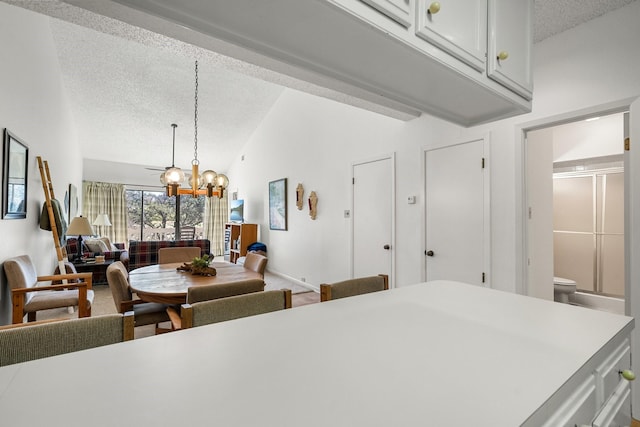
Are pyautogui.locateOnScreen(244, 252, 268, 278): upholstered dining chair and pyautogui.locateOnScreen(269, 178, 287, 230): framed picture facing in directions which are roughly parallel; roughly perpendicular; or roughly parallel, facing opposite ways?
roughly parallel

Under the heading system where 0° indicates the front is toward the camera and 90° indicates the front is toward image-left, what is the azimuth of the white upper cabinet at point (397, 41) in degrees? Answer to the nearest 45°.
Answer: approximately 315°

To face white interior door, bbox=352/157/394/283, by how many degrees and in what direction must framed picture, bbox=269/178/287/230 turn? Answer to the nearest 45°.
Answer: approximately 90° to its left

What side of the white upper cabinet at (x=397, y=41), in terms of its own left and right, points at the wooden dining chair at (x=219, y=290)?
back

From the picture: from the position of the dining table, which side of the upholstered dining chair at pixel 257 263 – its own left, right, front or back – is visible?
front

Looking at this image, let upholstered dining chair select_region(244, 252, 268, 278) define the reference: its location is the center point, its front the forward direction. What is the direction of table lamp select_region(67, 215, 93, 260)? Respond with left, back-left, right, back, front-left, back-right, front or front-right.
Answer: right

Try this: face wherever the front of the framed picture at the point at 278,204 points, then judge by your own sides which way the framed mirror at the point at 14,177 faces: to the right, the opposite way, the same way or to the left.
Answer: the opposite way

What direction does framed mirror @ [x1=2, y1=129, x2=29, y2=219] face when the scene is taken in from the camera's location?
facing to the right of the viewer

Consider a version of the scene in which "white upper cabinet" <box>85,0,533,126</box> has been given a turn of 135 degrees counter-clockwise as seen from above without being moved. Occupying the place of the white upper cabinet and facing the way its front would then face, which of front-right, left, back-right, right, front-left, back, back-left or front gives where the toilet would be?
front-right

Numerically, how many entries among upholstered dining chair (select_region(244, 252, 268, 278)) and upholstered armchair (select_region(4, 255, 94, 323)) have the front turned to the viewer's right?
1

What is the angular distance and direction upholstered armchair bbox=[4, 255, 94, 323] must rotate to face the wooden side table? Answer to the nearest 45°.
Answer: approximately 90° to its left

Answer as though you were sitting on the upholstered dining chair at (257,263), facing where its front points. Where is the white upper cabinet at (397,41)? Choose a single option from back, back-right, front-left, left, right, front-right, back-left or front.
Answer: front-left

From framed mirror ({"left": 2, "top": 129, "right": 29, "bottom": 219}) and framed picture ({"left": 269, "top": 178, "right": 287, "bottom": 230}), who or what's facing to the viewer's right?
framed mirror ({"left": 2, "top": 129, "right": 29, "bottom": 219})

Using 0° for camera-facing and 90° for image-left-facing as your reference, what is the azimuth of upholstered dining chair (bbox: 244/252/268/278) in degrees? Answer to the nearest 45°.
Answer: approximately 45°

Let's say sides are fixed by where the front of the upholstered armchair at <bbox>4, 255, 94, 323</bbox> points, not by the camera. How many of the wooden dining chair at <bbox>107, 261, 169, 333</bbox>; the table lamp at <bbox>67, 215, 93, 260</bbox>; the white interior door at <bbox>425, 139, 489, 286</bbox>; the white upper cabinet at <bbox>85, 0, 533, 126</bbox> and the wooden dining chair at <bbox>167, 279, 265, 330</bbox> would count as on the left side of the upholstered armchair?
1

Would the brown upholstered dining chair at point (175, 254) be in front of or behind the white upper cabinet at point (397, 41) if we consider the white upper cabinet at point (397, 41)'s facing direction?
behind

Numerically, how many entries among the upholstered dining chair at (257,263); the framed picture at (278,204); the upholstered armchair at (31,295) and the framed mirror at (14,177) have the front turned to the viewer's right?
2

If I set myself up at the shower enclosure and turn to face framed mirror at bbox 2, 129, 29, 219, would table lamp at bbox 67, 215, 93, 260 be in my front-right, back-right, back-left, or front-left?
front-right

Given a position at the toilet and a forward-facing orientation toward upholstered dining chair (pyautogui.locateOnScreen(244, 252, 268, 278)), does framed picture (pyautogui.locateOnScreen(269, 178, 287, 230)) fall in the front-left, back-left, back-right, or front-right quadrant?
front-right

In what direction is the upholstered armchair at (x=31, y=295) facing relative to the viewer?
to the viewer's right

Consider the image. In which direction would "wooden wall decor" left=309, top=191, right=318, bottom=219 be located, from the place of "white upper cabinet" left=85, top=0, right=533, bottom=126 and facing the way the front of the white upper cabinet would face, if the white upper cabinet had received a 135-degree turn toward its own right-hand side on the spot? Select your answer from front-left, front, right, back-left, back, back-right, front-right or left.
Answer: right
